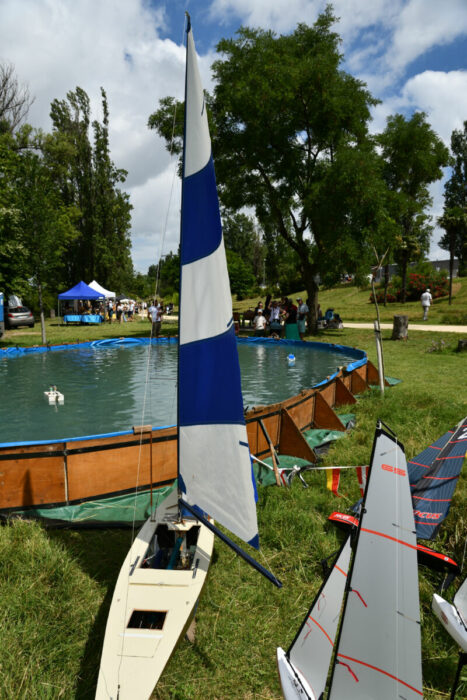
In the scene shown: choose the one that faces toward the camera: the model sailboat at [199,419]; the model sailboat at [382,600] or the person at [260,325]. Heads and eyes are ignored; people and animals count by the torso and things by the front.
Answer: the person

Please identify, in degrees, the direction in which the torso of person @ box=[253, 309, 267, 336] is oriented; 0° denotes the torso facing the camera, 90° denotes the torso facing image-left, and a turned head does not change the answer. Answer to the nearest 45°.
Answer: approximately 0°

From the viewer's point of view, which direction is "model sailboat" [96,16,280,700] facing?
away from the camera

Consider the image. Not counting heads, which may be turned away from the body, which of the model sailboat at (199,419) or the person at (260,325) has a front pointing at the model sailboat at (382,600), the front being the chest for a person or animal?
the person

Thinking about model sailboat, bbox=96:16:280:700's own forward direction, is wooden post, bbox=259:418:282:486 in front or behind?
in front

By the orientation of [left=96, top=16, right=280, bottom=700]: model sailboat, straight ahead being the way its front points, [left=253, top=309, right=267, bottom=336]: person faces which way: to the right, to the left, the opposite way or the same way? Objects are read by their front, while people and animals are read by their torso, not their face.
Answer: the opposite way

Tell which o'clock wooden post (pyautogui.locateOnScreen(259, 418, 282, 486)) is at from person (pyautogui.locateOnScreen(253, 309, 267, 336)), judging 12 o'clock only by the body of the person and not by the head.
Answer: The wooden post is roughly at 12 o'clock from the person.

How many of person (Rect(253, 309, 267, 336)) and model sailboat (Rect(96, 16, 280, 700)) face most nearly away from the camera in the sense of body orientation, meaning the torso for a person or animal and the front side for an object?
1
